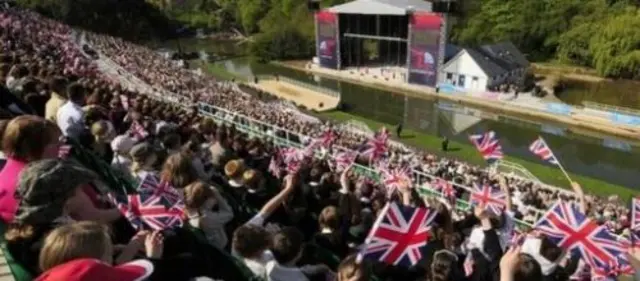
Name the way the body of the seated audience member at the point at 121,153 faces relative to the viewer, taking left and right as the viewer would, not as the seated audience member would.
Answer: facing away from the viewer and to the right of the viewer

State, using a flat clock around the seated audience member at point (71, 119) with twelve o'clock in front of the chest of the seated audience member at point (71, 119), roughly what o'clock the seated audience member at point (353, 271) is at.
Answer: the seated audience member at point (353, 271) is roughly at 4 o'clock from the seated audience member at point (71, 119).

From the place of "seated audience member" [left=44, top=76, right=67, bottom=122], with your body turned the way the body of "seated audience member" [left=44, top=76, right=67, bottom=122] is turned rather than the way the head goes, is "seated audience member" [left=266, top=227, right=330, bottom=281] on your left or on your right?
on your right

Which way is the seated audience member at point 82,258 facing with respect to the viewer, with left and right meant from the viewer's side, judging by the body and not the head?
facing away from the viewer and to the right of the viewer

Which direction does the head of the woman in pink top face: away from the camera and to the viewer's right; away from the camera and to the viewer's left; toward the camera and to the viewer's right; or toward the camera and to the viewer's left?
away from the camera and to the viewer's right

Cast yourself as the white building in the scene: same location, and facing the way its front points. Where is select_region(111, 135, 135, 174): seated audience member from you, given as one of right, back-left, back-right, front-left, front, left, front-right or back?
front-left

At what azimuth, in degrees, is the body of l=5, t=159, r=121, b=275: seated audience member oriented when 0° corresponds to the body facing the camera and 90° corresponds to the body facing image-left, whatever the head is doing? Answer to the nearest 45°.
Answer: approximately 270°

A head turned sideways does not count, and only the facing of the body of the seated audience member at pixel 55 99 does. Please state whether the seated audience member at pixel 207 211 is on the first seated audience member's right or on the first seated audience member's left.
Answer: on the first seated audience member's right

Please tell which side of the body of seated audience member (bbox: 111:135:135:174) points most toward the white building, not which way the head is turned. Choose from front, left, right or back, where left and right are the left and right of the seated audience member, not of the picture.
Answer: front
